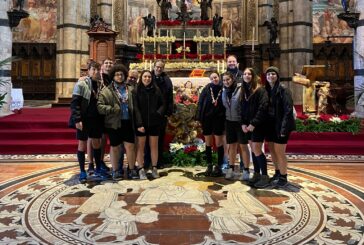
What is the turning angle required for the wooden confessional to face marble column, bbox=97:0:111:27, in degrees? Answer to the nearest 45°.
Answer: approximately 180°

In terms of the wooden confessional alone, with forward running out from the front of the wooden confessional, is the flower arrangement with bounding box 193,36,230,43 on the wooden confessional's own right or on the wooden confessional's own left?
on the wooden confessional's own left

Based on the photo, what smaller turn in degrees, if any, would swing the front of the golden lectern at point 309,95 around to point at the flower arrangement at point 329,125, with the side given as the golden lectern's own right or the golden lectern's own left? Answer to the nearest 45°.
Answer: approximately 90° to the golden lectern's own left

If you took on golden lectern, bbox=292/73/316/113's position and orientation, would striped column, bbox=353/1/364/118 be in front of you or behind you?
behind

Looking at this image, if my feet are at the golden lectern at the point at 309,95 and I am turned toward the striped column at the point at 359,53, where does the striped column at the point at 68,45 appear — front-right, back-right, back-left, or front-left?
back-left

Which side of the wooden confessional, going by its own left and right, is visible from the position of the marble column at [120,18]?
back

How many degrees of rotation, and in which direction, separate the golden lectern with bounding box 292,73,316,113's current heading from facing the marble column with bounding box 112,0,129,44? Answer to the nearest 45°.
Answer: approximately 45° to its right

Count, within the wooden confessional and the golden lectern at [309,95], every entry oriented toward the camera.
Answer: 1
